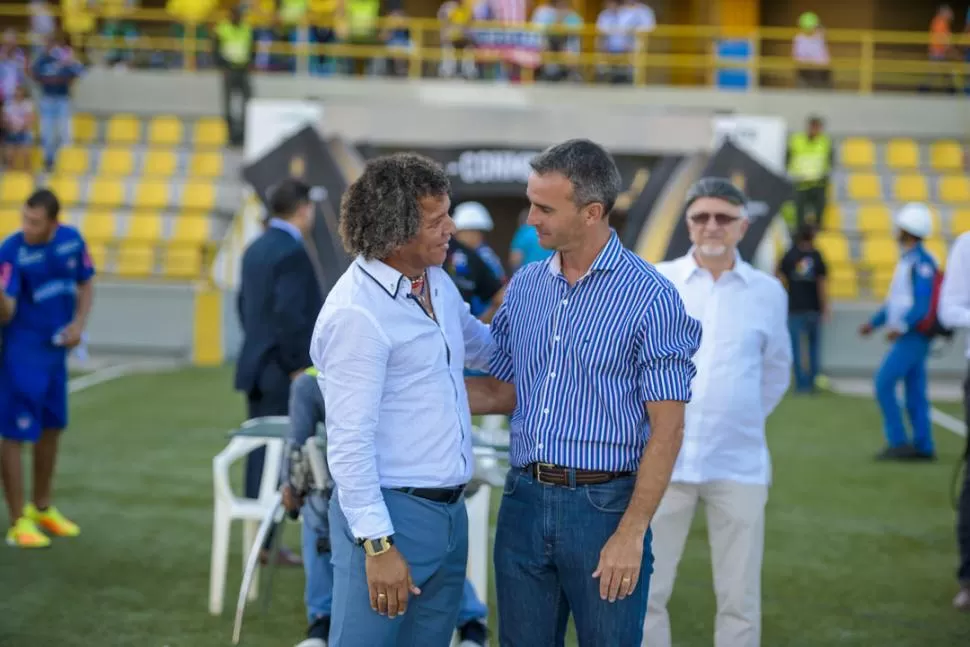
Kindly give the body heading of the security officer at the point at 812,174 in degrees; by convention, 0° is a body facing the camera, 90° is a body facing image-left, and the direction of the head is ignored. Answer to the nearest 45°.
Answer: approximately 0°

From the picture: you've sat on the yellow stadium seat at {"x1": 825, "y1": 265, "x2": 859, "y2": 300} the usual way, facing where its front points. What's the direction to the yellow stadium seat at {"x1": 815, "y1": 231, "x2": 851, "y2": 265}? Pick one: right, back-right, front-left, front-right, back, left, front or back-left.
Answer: back

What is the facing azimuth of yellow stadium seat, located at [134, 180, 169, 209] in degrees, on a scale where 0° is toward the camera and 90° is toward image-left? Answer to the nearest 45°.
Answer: approximately 0°

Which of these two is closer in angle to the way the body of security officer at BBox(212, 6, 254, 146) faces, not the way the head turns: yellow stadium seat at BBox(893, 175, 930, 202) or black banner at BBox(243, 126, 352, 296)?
the black banner

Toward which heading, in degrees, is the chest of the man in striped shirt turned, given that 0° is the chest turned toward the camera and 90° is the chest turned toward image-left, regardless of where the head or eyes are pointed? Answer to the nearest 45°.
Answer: approximately 45°

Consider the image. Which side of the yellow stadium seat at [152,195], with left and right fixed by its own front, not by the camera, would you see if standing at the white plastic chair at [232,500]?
front

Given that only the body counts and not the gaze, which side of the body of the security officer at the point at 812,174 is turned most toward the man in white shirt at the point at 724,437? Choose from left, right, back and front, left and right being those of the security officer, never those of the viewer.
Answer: front
